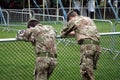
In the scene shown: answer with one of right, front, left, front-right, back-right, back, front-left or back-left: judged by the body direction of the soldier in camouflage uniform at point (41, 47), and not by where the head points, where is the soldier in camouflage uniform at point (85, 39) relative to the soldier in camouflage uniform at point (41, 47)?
right

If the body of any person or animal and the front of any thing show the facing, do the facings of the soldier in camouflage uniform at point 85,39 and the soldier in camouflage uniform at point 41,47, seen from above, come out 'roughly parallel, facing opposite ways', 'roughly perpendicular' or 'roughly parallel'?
roughly parallel

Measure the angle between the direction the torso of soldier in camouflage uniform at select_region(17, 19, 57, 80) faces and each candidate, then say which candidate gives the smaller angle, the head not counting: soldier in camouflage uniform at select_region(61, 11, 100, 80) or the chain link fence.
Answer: the chain link fence

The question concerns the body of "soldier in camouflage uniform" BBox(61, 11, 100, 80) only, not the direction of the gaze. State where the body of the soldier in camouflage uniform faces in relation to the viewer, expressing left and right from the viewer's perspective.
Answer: facing away from the viewer and to the left of the viewer

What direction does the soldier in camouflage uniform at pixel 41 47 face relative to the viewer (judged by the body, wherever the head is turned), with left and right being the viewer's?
facing away from the viewer and to the left of the viewer

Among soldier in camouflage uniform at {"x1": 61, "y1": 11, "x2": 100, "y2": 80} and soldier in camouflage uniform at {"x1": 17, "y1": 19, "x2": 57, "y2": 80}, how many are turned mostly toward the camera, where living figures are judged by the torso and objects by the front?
0

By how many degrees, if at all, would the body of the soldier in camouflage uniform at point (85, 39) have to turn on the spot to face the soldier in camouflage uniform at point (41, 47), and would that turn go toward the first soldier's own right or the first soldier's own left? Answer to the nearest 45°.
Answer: approximately 90° to the first soldier's own left

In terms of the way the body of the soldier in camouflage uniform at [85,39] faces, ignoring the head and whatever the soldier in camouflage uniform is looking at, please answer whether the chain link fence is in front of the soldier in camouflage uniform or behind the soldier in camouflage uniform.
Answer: in front
